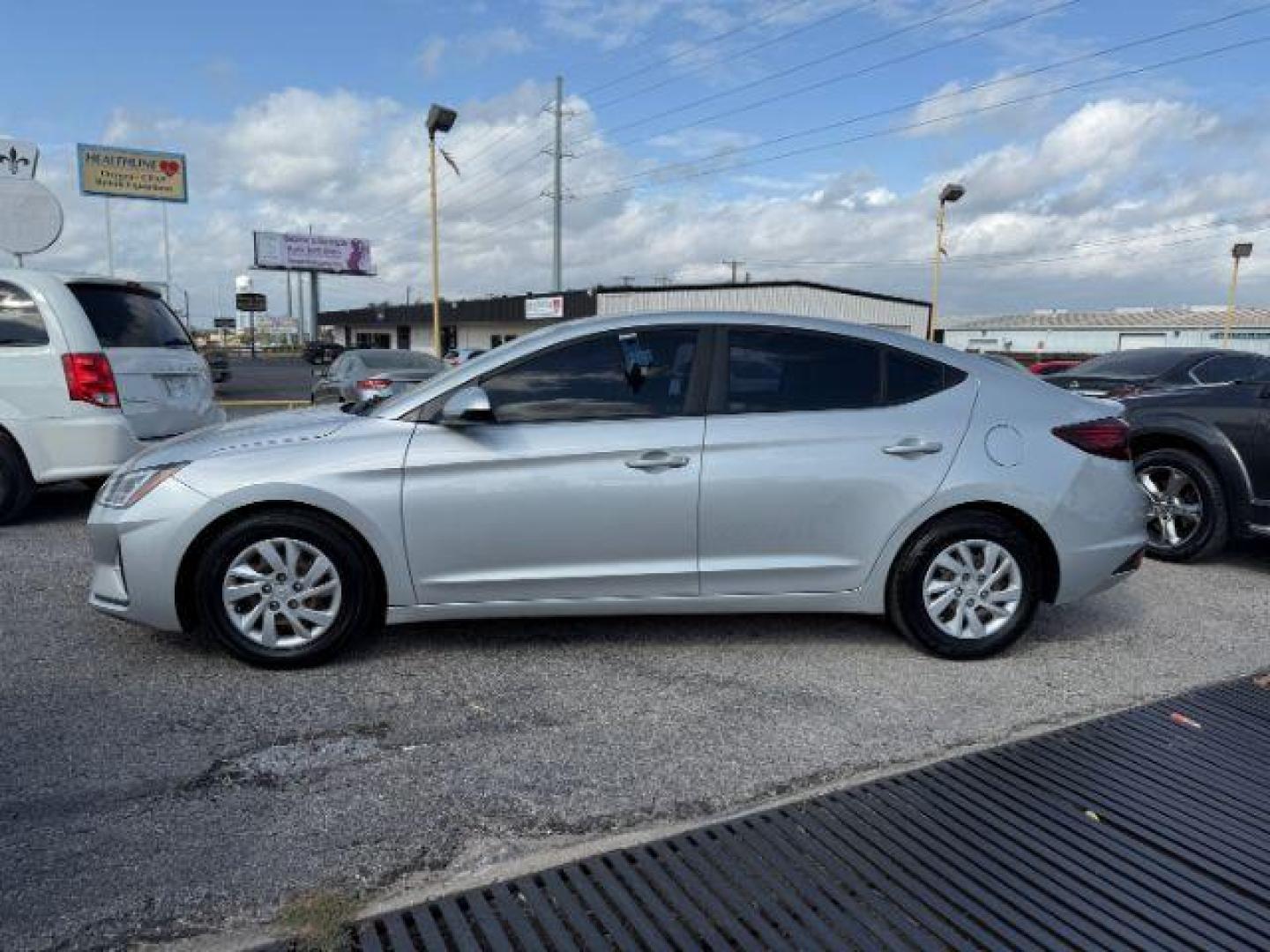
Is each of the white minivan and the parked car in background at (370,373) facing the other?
no

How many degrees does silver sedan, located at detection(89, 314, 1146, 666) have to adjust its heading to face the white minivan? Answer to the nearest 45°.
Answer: approximately 45° to its right

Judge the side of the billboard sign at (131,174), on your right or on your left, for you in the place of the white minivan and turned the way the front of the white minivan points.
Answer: on your right

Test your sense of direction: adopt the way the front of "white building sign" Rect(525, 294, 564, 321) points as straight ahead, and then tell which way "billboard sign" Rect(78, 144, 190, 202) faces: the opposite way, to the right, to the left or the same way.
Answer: the same way

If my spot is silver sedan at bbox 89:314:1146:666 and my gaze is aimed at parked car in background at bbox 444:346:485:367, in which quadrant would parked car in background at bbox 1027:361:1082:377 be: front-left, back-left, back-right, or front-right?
front-right

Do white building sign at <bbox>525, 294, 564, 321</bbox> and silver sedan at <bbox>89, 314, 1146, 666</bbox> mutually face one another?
no

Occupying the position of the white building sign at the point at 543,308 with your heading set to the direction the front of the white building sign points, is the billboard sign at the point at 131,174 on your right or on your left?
on your right

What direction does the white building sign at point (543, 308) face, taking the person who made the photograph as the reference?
facing the viewer

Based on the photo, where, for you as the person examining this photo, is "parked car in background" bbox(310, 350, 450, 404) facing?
facing away from the viewer and to the left of the viewer

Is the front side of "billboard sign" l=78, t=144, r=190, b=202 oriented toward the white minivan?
yes

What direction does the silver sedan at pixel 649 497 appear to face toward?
to the viewer's left

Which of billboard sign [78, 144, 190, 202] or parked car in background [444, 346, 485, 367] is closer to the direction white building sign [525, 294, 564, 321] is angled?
the parked car in background

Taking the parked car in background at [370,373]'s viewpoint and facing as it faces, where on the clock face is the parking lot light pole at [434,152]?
The parking lot light pole is roughly at 2 o'clock from the parked car in background.

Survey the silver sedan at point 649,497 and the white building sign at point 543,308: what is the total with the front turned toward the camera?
1

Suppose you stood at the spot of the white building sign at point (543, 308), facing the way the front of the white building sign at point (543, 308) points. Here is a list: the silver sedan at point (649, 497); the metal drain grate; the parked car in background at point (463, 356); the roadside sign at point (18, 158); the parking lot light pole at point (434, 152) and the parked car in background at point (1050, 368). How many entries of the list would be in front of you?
6

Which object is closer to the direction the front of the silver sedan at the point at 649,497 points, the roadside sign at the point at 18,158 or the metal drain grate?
the roadside sign

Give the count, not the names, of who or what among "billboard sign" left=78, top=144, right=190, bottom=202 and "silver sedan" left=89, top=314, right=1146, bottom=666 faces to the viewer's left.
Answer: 1
